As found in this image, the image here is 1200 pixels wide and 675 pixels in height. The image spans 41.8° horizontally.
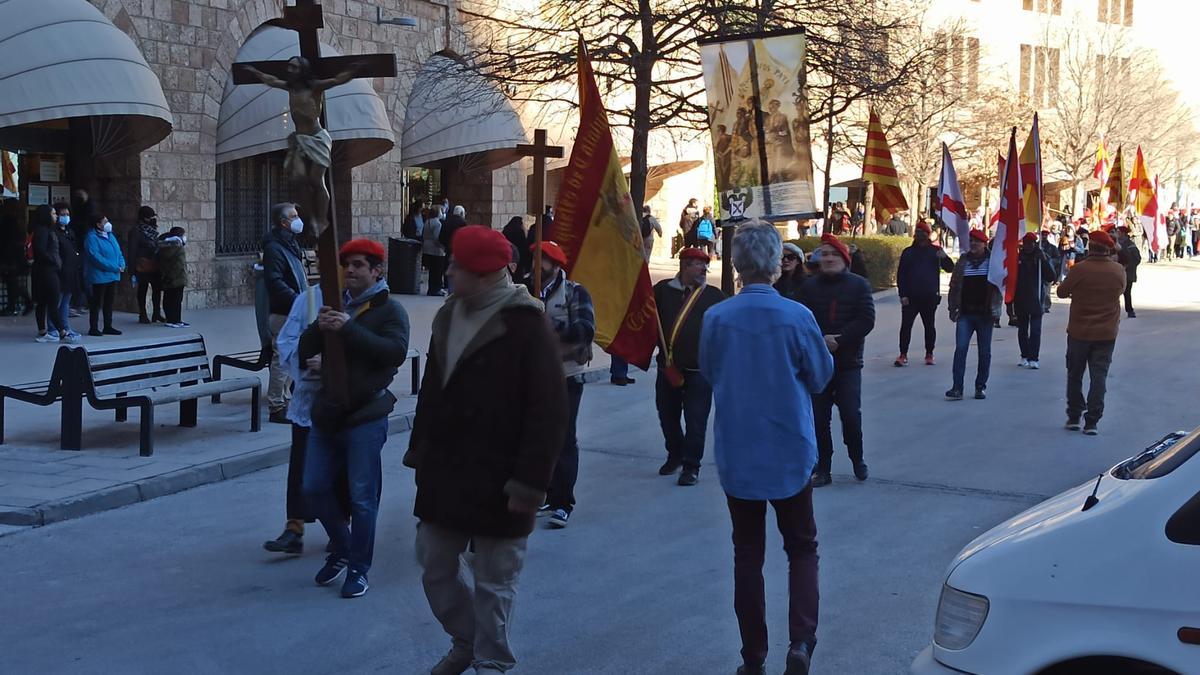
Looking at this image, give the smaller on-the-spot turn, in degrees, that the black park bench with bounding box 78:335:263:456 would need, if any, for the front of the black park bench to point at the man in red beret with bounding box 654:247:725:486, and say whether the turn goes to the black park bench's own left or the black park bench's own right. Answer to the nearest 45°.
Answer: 0° — it already faces them

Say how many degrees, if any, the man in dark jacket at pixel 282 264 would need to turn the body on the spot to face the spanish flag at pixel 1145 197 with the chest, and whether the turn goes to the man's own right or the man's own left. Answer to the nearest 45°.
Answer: approximately 90° to the man's own left

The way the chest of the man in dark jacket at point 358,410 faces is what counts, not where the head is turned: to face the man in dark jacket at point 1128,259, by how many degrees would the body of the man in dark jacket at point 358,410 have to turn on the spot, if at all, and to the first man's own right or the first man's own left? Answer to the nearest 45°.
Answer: approximately 180°

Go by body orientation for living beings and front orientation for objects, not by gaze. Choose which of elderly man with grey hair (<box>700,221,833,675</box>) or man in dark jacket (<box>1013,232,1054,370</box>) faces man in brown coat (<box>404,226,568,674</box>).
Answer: the man in dark jacket

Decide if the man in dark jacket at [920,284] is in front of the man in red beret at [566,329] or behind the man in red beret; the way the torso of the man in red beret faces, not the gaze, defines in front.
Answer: behind

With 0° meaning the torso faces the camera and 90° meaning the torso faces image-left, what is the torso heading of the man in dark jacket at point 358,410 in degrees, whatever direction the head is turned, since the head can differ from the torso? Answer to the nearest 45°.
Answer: approximately 45°

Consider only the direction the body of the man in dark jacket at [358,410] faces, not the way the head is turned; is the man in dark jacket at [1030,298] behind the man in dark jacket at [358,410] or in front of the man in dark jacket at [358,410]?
behind

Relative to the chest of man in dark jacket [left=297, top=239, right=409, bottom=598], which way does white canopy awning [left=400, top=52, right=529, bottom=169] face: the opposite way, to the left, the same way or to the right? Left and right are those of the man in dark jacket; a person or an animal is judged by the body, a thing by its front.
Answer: to the left
